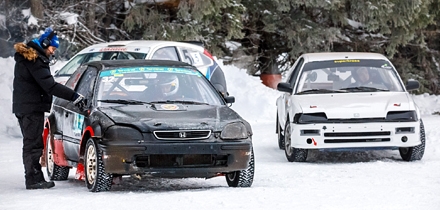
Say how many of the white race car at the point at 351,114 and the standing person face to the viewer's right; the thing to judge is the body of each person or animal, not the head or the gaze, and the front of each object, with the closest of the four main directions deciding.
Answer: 1

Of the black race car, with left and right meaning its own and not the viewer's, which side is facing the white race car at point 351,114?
left

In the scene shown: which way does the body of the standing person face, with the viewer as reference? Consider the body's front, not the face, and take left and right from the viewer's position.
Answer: facing to the right of the viewer

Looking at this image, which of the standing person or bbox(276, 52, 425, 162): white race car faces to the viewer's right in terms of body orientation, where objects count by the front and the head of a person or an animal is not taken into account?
the standing person

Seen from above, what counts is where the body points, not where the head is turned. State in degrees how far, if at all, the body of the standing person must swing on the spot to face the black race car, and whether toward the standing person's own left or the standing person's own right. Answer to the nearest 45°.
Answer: approximately 45° to the standing person's own right

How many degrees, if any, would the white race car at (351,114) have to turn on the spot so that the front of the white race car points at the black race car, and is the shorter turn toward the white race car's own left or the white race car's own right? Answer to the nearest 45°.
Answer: approximately 45° to the white race car's own right

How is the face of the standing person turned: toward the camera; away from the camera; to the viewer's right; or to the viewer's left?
to the viewer's right

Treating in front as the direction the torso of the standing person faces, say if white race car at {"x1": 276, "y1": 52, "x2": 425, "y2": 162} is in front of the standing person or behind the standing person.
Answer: in front

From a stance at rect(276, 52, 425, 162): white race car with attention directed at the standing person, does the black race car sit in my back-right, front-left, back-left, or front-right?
front-left

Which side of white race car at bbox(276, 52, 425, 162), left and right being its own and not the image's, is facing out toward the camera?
front
